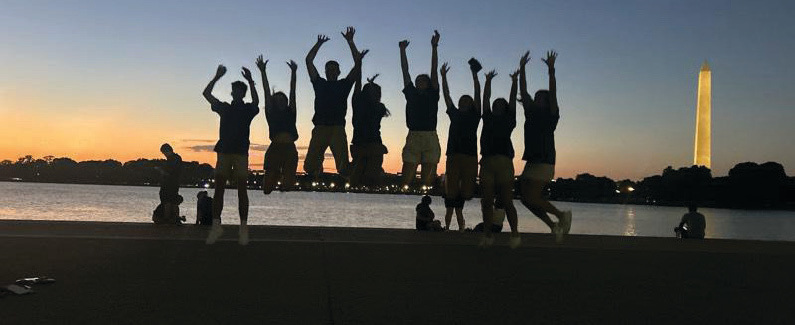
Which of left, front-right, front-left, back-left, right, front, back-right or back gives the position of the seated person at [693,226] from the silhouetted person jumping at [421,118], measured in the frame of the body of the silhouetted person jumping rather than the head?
back-left

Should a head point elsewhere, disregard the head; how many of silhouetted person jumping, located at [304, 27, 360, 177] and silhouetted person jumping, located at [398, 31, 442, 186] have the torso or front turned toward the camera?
2

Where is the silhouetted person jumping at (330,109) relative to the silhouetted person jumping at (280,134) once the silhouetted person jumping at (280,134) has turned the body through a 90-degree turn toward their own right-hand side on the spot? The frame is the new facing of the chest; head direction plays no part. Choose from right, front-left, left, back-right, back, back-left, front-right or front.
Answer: back

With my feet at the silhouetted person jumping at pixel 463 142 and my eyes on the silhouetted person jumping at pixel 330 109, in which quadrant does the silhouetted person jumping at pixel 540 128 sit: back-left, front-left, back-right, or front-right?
back-left

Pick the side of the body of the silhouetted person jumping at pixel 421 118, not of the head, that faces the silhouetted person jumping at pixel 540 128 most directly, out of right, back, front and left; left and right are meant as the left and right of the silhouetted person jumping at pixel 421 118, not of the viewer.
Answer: left

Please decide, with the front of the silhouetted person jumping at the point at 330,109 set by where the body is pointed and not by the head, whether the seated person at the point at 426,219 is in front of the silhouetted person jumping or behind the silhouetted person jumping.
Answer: behind

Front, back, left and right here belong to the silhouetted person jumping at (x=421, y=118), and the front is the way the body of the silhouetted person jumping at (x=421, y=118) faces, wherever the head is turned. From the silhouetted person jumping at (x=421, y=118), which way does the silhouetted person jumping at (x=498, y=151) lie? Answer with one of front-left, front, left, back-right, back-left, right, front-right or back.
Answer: left

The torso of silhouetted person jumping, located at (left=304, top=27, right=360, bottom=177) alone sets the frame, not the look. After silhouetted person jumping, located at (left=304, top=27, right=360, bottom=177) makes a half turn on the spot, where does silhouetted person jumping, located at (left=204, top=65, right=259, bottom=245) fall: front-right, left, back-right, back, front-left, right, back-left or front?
left

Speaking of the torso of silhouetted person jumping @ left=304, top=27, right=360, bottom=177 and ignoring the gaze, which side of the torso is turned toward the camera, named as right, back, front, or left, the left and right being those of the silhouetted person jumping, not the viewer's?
front

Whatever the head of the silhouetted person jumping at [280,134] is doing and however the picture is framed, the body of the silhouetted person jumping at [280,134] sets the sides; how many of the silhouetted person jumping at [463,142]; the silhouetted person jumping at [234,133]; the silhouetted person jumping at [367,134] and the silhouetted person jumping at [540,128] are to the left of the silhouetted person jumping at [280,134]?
3

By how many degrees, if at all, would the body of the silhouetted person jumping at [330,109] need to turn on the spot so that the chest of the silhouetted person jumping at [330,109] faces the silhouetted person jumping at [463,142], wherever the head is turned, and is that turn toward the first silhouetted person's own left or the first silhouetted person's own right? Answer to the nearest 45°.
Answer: approximately 90° to the first silhouetted person's own left

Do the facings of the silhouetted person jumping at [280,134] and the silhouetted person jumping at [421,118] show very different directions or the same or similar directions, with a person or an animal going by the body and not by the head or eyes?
same or similar directions

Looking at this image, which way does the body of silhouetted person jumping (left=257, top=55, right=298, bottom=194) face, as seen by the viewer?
toward the camera

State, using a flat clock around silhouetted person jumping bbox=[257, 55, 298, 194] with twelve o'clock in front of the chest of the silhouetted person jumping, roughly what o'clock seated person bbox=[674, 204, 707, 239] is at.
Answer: The seated person is roughly at 8 o'clock from the silhouetted person jumping.

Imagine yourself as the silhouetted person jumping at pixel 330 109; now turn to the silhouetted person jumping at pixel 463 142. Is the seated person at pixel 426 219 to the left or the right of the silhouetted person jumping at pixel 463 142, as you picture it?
left

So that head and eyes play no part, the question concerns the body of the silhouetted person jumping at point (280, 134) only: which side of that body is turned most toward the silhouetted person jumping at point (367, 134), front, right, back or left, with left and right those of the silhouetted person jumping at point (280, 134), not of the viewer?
left
